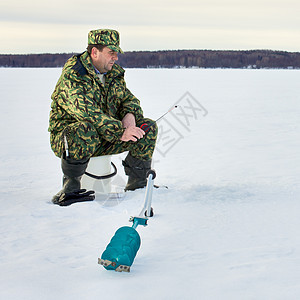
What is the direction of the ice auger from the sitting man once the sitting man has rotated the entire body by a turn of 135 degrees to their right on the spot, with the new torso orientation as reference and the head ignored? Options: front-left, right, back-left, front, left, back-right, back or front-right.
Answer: left

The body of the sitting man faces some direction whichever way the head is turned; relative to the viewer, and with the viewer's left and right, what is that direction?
facing the viewer and to the right of the viewer

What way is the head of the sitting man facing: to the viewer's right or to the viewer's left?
to the viewer's right
